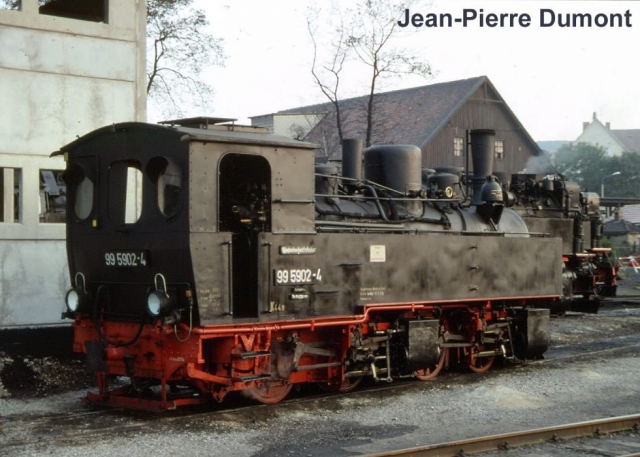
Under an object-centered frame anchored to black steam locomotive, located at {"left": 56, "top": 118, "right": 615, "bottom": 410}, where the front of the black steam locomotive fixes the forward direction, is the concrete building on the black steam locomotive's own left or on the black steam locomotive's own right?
on the black steam locomotive's own left

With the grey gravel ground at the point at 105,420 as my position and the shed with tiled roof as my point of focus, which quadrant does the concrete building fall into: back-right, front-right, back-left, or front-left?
front-left

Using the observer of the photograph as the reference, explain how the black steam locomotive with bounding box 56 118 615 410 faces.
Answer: facing away from the viewer and to the right of the viewer

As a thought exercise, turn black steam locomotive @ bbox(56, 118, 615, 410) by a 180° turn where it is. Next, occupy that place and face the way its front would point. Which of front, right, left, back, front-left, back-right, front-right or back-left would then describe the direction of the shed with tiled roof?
back-right
